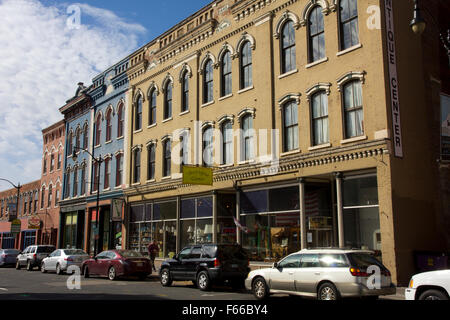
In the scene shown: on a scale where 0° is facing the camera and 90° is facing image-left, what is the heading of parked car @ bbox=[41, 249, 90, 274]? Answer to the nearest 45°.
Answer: approximately 135°

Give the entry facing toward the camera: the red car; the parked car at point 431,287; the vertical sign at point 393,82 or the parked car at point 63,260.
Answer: the vertical sign

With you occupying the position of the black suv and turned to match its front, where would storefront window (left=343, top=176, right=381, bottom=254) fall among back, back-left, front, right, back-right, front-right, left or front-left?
back-right

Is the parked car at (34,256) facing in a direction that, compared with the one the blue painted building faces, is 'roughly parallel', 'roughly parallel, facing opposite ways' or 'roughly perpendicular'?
roughly perpendicular

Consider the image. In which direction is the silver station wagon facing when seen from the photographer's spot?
facing away from the viewer and to the left of the viewer

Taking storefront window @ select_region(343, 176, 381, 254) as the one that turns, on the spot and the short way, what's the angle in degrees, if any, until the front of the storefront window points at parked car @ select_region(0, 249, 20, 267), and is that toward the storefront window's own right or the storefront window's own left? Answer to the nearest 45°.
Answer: approximately 90° to the storefront window's own right

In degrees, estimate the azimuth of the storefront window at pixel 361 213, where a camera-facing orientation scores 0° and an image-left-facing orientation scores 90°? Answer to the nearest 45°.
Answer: approximately 45°

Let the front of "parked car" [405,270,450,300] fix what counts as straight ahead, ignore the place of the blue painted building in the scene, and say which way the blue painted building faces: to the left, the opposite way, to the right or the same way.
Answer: to the left

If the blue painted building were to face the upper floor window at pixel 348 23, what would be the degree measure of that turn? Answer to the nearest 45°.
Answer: approximately 90° to its left

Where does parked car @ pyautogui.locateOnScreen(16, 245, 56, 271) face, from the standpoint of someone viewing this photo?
facing away from the viewer and to the left of the viewer
